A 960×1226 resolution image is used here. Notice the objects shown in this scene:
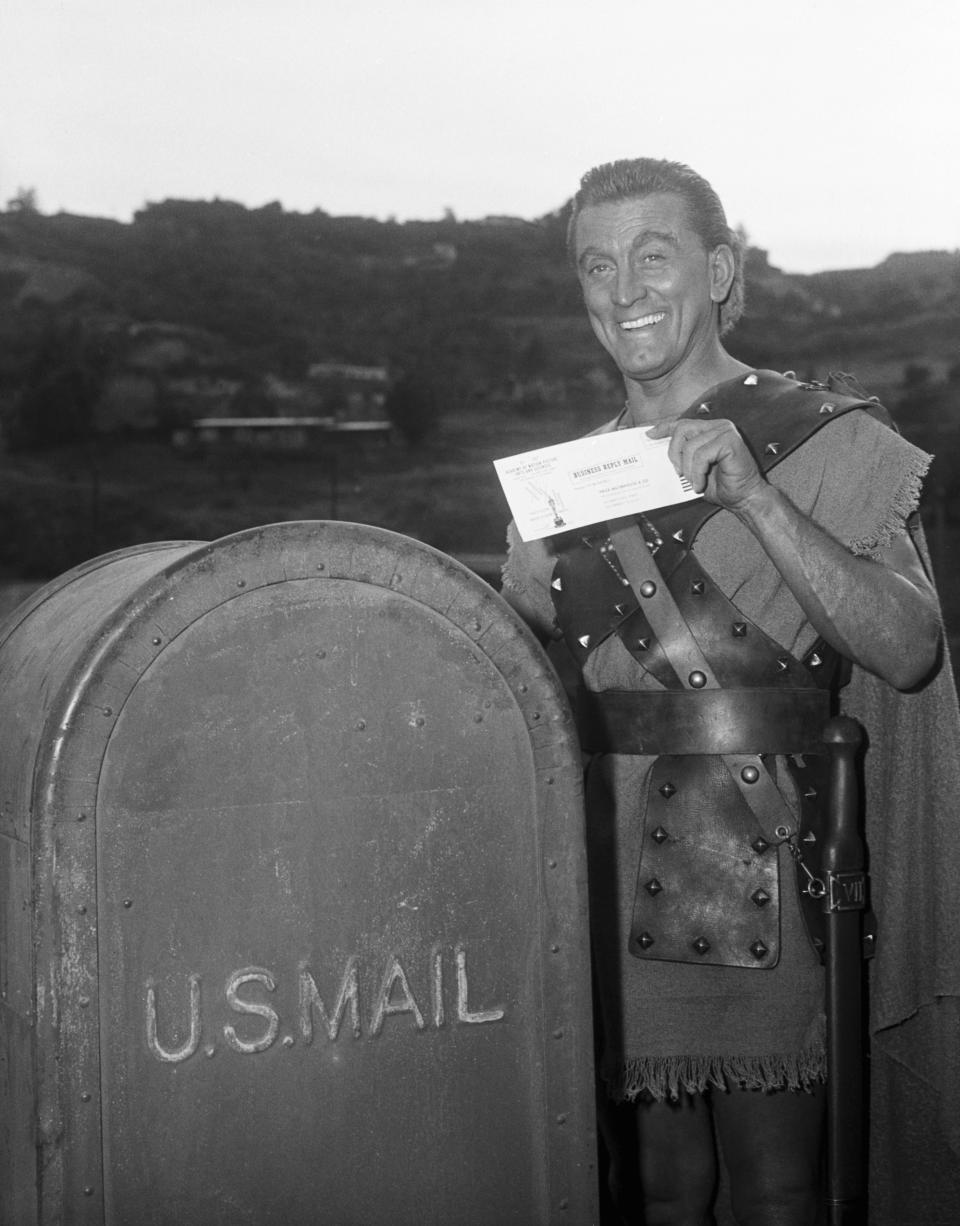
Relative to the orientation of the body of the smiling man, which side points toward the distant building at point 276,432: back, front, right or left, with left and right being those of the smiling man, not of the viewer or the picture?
back

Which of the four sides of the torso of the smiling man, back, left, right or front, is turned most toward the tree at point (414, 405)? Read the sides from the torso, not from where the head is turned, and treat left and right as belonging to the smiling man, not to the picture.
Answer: back

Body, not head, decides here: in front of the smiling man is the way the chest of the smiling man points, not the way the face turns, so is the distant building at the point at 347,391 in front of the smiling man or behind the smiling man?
behind

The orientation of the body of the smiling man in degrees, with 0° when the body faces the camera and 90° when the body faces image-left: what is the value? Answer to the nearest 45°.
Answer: approximately 0°
